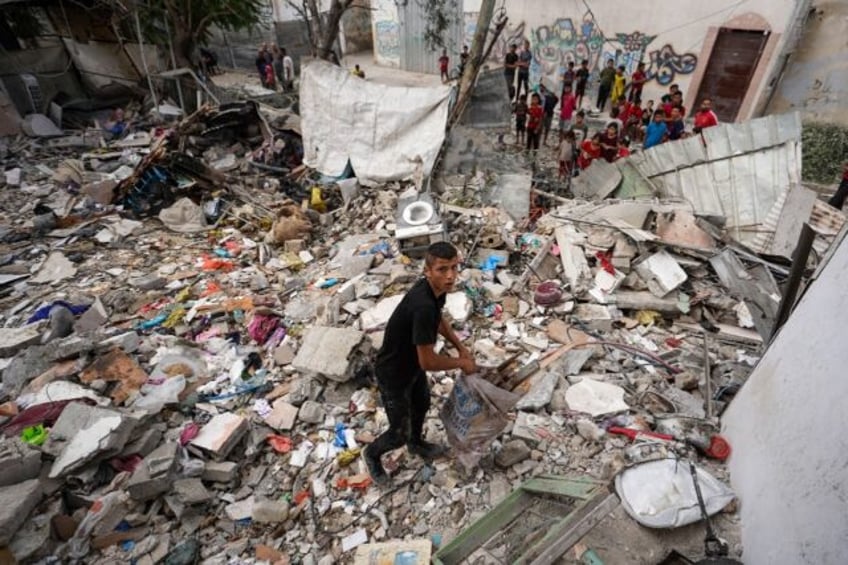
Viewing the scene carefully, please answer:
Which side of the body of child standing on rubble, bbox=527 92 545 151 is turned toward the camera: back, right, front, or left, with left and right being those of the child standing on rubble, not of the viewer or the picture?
front

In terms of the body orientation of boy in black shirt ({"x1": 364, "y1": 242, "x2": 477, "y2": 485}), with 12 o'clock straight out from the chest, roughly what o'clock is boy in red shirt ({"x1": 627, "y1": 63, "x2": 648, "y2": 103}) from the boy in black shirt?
The boy in red shirt is roughly at 10 o'clock from the boy in black shirt.

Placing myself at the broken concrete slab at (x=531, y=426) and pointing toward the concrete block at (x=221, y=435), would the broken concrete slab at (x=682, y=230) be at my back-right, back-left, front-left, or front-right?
back-right

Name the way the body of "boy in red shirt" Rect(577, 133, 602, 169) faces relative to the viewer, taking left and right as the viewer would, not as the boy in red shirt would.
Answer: facing the viewer and to the left of the viewer

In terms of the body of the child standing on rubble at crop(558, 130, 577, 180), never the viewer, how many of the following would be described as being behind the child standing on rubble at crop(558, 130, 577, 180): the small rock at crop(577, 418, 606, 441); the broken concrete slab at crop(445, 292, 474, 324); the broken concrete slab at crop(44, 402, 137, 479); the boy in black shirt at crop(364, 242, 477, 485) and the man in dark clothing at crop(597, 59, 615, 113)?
1

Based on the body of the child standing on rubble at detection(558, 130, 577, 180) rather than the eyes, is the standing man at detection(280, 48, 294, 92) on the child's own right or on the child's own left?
on the child's own right

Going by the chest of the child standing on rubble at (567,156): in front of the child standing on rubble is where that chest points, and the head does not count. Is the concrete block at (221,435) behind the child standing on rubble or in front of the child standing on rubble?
in front

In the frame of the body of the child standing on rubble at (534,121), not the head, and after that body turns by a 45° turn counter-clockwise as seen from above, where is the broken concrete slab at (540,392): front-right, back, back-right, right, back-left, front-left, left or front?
front-right

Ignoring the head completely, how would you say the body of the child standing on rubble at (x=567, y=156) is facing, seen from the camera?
toward the camera

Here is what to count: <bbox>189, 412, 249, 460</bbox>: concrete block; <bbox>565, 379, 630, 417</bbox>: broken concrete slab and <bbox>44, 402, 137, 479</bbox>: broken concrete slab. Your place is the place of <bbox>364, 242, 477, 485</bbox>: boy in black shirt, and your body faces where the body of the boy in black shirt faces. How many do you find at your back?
2

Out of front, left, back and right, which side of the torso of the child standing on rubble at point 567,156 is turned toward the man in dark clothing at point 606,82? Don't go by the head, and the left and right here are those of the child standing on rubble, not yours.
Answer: back

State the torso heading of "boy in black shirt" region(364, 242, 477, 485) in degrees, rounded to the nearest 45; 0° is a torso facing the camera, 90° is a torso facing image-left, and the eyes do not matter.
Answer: approximately 270°

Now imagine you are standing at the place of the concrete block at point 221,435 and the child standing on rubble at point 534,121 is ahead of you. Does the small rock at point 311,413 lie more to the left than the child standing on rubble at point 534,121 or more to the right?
right

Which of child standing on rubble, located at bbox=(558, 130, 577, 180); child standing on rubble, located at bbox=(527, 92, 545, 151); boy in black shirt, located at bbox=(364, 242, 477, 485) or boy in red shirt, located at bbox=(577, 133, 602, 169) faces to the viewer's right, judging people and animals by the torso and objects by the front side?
the boy in black shirt

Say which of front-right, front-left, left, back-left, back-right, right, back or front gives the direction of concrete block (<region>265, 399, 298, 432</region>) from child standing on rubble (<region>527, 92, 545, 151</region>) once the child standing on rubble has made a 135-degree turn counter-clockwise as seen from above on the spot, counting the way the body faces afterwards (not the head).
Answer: back-right

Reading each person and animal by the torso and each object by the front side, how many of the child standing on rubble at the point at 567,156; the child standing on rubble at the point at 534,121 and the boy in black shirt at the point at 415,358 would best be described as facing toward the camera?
2
